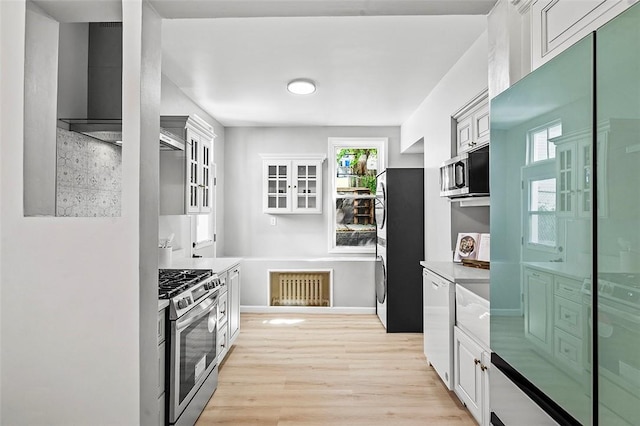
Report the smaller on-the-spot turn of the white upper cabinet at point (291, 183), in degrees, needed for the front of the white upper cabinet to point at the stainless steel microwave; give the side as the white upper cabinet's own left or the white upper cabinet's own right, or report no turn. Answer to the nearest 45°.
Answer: approximately 45° to the white upper cabinet's own left

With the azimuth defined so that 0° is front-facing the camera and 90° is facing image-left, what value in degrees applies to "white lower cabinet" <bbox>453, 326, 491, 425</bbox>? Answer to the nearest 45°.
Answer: approximately 45°

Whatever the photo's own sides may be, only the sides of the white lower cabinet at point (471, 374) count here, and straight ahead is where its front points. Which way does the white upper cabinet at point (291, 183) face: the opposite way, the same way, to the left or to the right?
to the left

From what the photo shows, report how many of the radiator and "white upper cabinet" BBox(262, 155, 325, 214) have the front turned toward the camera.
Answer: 2

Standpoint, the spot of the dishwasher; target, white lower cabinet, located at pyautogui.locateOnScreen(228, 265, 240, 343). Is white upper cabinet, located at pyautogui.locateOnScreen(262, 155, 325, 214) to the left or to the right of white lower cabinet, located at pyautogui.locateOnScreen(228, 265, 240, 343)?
right

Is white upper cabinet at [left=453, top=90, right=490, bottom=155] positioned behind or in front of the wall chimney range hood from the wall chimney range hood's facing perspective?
in front

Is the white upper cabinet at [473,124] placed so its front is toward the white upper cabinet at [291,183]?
no

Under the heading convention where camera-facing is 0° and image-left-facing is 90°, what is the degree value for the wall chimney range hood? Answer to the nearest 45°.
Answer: approximately 315°

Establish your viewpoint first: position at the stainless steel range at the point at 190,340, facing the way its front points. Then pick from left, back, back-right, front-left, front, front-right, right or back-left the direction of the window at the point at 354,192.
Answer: left

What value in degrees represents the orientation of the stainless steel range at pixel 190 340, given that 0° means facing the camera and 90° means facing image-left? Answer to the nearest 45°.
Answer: approximately 315°

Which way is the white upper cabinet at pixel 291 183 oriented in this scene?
toward the camera

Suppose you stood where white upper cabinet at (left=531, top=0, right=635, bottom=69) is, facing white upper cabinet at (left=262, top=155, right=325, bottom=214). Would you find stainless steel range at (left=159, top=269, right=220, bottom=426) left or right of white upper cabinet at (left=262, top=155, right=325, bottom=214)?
left

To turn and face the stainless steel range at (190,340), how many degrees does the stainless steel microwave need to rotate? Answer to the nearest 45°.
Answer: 0° — it already faces it

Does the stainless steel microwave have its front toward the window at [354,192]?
no

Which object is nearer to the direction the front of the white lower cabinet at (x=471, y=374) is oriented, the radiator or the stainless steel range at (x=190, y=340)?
the stainless steel range
